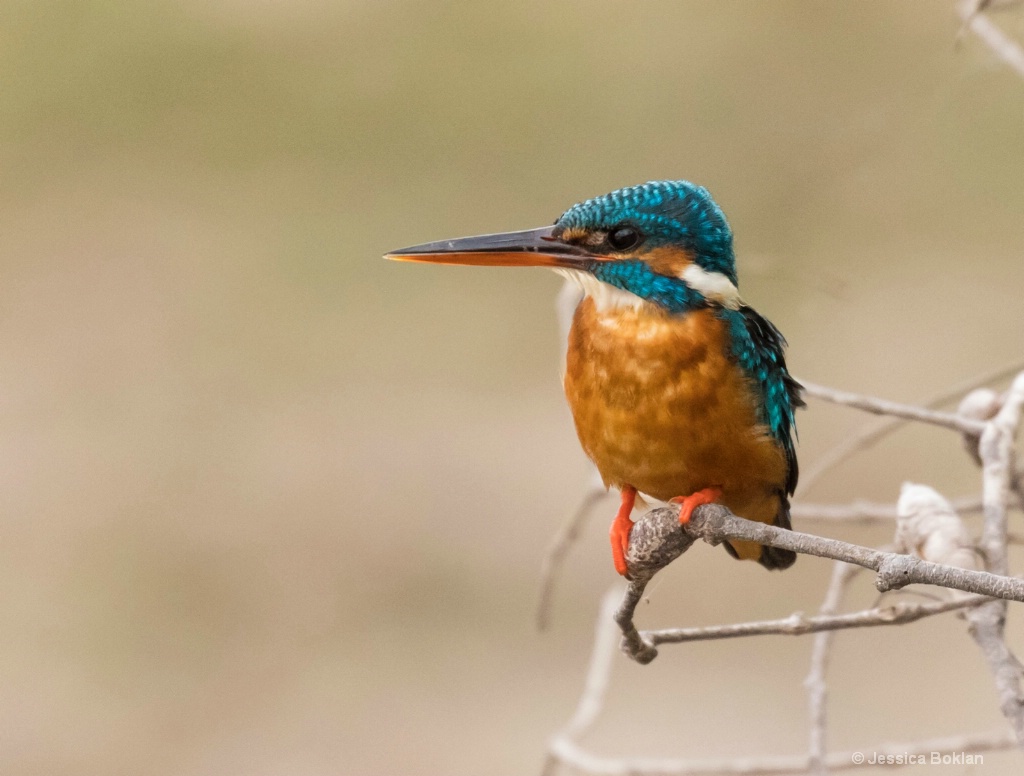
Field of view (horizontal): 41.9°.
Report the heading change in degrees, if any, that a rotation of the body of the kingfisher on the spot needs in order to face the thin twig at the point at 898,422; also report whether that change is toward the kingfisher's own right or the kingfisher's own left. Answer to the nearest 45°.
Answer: approximately 180°

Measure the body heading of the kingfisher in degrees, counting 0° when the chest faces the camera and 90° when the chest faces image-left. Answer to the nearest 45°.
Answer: approximately 45°
